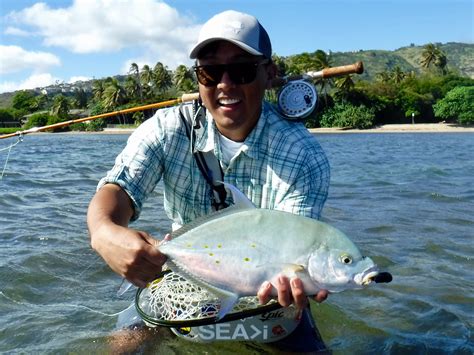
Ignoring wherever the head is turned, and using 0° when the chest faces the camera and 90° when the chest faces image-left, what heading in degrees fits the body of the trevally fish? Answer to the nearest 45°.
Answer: approximately 270°

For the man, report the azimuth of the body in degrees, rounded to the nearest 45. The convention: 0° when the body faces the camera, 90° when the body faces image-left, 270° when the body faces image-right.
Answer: approximately 0°
